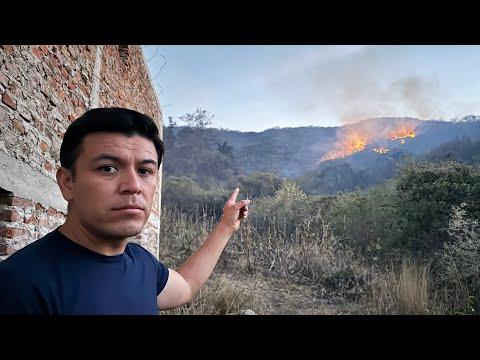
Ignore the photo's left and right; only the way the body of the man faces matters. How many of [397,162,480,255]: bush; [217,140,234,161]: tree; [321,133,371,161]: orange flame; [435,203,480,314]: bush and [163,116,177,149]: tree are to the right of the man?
0

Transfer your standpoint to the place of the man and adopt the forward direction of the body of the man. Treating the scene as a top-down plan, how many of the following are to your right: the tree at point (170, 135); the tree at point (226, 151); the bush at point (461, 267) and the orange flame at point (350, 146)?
0

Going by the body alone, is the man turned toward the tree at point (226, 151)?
no

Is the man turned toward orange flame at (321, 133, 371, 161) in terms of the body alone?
no

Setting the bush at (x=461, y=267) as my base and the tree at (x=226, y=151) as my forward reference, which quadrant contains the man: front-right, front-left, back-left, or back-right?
back-left

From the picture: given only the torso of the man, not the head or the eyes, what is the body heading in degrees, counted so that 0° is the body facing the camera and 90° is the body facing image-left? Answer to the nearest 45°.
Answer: approximately 315°

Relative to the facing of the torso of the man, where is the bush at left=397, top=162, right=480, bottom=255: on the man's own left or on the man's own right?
on the man's own left

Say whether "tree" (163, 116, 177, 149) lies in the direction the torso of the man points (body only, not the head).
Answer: no
